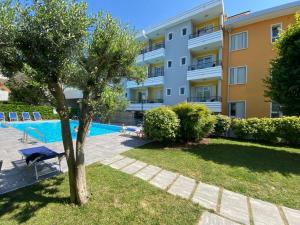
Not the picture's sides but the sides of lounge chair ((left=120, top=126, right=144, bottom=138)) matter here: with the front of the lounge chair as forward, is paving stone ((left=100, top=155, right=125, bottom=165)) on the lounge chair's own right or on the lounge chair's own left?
on the lounge chair's own left

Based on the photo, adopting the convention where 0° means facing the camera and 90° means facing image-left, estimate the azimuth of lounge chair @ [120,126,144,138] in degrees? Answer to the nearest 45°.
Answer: approximately 90°

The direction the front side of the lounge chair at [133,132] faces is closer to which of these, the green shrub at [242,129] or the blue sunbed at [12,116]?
the blue sunbed

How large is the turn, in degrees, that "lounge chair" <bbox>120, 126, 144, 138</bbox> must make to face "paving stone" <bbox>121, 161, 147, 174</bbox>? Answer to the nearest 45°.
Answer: approximately 90° to its left

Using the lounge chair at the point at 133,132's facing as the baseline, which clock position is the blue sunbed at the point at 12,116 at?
The blue sunbed is roughly at 1 o'clock from the lounge chair.

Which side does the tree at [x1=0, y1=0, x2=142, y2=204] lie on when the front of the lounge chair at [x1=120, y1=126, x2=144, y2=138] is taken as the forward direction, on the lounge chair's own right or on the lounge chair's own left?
on the lounge chair's own left

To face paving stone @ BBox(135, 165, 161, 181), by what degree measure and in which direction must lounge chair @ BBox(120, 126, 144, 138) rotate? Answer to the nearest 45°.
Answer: approximately 90° to its left
